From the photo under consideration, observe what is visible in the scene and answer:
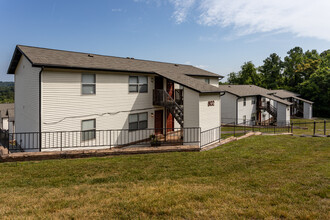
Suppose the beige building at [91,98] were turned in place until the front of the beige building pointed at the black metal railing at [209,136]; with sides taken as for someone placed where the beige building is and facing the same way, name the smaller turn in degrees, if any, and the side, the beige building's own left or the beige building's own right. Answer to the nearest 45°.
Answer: approximately 45° to the beige building's own left
